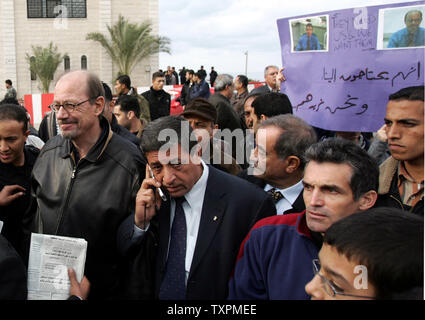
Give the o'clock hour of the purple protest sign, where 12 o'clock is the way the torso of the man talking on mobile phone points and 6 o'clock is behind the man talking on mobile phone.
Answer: The purple protest sign is roughly at 6 o'clock from the man talking on mobile phone.

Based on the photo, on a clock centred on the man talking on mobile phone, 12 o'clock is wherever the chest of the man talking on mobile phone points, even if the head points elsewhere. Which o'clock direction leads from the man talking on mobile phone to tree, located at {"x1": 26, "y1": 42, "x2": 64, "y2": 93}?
The tree is roughly at 4 o'clock from the man talking on mobile phone.

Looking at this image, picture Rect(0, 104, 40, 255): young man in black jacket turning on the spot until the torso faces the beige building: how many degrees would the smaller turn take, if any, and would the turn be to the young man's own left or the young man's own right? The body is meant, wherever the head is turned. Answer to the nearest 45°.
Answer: approximately 135° to the young man's own right

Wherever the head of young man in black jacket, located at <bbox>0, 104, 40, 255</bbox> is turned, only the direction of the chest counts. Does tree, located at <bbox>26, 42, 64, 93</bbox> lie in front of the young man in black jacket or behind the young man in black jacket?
behind

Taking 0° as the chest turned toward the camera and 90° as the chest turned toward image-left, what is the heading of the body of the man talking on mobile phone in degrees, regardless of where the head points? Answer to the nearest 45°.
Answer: approximately 45°

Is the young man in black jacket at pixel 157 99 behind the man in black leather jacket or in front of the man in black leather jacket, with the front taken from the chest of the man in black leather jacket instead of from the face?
behind
